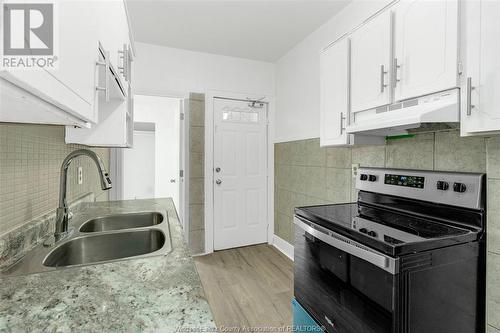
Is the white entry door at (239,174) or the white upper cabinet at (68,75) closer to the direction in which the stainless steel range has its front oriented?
the white upper cabinet

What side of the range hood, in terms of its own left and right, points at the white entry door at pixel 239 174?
right

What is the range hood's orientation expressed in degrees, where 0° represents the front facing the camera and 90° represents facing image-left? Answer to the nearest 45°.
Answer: approximately 45°

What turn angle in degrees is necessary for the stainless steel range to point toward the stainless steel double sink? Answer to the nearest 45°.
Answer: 0° — it already faces it

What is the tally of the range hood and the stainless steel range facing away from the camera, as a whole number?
0

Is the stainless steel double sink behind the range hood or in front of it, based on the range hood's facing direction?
in front

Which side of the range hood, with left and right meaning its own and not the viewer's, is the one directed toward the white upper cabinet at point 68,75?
front

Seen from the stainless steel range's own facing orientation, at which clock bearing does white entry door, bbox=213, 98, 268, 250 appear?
The white entry door is roughly at 3 o'clock from the stainless steel range.
